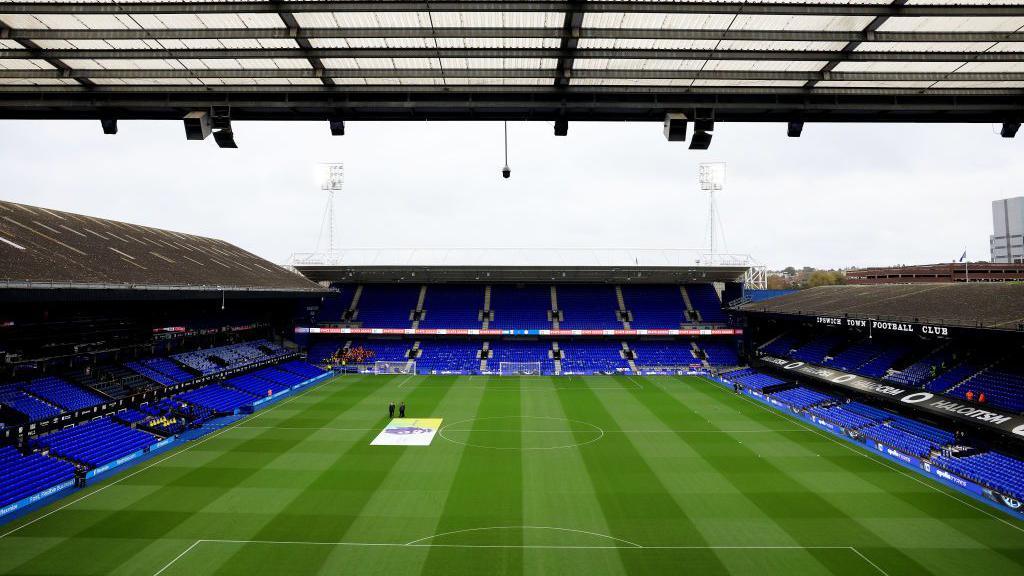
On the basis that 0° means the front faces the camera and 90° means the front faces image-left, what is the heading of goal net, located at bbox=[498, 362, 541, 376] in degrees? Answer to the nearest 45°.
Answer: approximately 0°

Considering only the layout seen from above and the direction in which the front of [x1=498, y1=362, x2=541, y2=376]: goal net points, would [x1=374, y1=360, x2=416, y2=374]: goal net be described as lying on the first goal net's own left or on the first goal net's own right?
on the first goal net's own right
